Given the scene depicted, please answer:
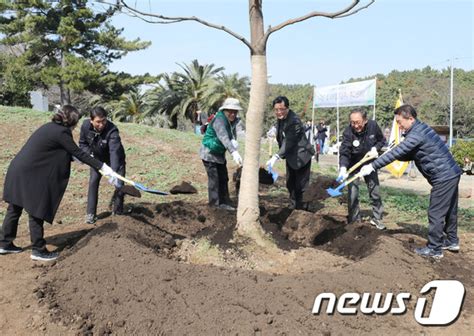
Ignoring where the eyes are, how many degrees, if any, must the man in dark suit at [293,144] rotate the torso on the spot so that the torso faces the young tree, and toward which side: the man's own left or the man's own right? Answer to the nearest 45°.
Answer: approximately 45° to the man's own left

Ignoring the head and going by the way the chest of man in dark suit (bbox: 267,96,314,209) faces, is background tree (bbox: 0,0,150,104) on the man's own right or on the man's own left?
on the man's own right

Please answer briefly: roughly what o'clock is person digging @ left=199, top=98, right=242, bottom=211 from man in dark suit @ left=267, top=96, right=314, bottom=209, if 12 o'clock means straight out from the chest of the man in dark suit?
The person digging is roughly at 1 o'clock from the man in dark suit.

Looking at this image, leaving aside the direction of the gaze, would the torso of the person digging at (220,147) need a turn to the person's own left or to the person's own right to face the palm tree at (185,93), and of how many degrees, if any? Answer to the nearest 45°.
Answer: approximately 135° to the person's own left

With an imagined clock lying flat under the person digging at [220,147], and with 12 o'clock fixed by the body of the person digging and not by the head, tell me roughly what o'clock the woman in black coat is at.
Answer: The woman in black coat is roughly at 3 o'clock from the person digging.

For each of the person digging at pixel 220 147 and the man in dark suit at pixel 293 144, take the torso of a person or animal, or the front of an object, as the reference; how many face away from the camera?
0

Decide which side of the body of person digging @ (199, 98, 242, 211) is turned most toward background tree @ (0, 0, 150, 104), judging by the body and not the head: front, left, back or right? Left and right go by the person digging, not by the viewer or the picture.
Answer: back

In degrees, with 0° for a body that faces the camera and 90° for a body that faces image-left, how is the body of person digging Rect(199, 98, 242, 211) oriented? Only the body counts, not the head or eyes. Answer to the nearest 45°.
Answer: approximately 315°

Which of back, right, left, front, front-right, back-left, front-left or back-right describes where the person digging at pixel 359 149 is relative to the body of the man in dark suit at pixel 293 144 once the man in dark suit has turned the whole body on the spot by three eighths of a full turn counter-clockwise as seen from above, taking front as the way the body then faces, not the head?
front

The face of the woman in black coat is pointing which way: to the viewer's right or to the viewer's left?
to the viewer's right

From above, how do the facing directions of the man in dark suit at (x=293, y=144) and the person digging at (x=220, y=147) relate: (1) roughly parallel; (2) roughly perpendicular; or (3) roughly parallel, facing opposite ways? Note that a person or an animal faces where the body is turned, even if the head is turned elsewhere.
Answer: roughly perpendicular

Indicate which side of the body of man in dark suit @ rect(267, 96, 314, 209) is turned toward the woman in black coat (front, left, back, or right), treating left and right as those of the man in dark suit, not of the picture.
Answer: front

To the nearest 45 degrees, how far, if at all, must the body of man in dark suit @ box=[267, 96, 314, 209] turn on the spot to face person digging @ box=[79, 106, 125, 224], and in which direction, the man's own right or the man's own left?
approximately 45° to the man's own right

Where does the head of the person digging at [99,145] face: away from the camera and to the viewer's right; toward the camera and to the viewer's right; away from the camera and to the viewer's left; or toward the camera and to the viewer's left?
toward the camera and to the viewer's right

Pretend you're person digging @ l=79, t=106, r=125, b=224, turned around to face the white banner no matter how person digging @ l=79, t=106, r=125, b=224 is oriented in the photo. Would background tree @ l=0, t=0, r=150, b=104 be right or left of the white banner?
left

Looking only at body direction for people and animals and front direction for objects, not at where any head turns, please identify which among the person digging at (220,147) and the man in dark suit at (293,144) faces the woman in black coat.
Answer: the man in dark suit
